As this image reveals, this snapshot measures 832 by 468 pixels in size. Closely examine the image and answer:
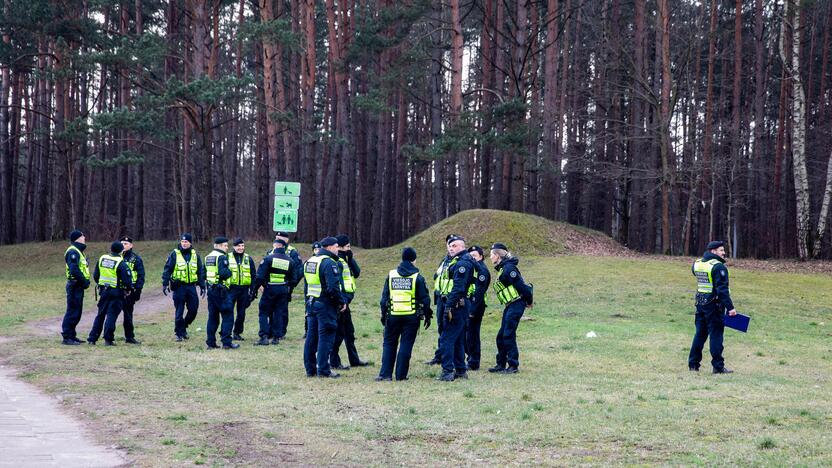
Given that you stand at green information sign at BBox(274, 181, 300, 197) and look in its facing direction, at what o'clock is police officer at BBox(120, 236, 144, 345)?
The police officer is roughly at 1 o'clock from the green information sign.

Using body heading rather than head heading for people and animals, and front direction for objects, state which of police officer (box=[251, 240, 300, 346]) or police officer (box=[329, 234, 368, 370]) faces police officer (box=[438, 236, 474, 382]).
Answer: police officer (box=[329, 234, 368, 370])

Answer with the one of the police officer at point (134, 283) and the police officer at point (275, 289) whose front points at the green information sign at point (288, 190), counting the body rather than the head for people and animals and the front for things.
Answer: the police officer at point (275, 289)

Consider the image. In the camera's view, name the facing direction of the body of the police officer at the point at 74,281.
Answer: to the viewer's right

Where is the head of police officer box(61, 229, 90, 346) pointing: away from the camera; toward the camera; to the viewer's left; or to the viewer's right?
to the viewer's right

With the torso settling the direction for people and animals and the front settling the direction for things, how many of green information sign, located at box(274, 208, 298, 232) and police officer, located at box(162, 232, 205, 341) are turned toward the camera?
2

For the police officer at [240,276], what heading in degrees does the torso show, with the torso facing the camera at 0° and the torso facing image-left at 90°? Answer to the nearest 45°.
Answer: approximately 0°

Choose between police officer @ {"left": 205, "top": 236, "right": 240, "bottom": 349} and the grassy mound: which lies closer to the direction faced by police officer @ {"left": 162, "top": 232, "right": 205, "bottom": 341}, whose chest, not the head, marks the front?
the police officer

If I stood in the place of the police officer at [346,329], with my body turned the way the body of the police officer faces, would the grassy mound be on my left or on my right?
on my left

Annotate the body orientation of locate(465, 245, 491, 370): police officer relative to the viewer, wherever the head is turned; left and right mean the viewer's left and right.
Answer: facing to the left of the viewer

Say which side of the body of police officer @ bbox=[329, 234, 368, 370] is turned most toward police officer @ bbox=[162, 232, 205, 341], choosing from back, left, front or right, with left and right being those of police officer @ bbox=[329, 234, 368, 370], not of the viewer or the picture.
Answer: back

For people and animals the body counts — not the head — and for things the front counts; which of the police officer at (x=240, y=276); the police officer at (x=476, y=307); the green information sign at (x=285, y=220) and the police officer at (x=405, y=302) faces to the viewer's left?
the police officer at (x=476, y=307)
